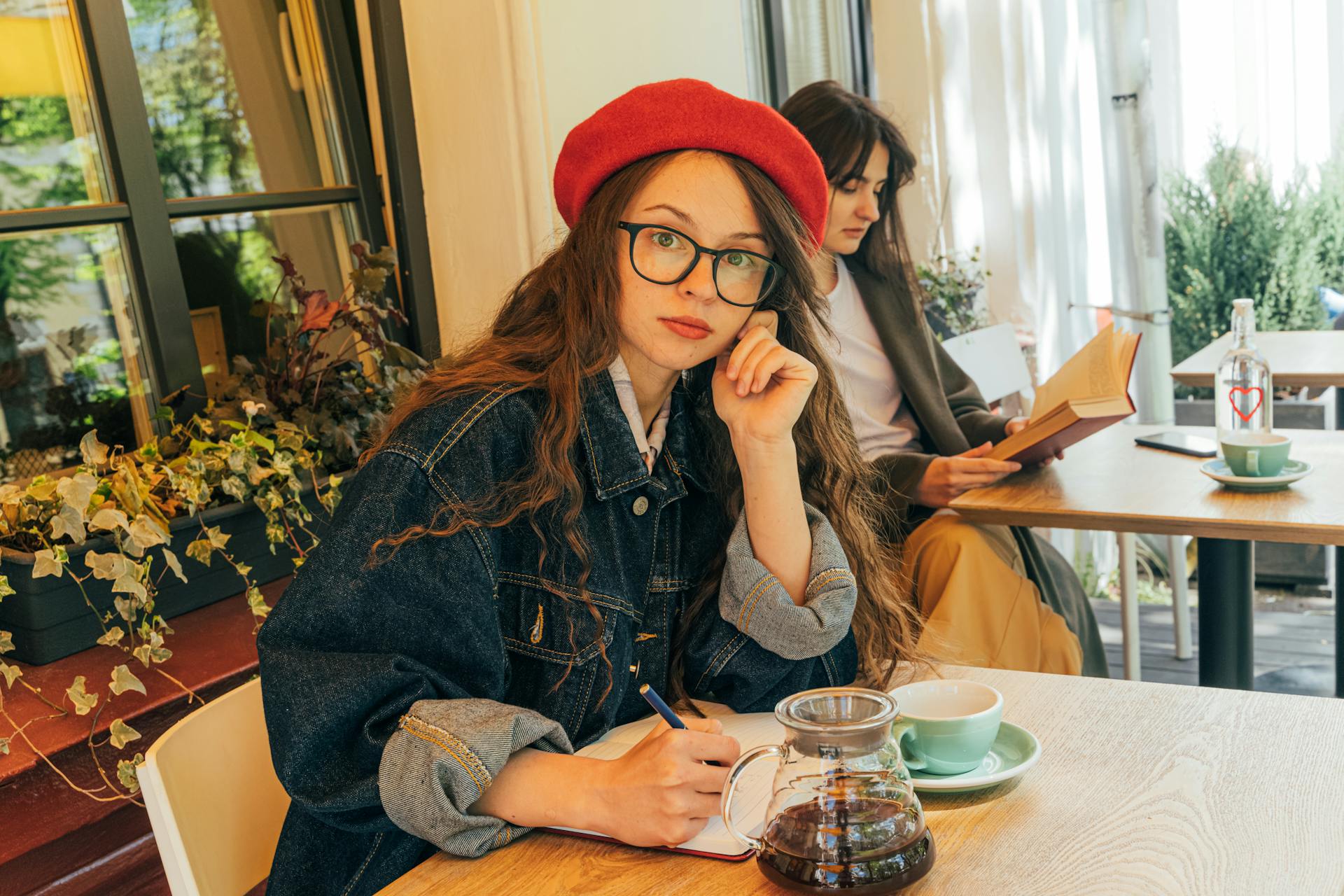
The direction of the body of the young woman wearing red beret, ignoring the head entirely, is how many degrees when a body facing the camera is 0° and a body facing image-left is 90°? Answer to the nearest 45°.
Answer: approximately 315°

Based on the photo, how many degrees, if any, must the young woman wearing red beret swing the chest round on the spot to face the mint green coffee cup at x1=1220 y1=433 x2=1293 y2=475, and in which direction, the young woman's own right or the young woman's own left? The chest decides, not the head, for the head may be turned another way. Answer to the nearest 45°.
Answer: approximately 90° to the young woman's own left

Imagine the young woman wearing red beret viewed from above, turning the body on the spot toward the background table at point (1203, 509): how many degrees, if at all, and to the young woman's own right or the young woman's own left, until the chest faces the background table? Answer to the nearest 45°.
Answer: approximately 90° to the young woman's own left

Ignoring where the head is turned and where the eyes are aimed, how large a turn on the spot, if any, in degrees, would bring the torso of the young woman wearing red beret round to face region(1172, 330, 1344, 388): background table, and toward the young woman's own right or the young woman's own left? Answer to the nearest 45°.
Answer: approximately 90° to the young woman's own left

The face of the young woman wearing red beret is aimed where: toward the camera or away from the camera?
toward the camera

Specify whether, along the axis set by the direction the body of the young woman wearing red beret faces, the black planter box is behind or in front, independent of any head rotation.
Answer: behind

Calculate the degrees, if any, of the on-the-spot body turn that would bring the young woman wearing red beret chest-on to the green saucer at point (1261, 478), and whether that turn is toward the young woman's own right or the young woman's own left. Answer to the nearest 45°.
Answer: approximately 90° to the young woman's own left

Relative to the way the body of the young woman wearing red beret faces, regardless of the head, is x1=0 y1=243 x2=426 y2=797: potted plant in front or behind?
behind
